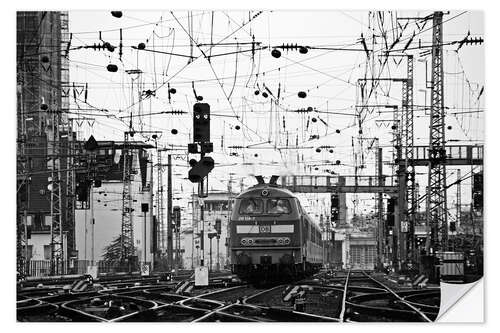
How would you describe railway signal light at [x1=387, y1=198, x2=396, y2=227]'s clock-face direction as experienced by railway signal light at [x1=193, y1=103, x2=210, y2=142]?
railway signal light at [x1=387, y1=198, x2=396, y2=227] is roughly at 8 o'clock from railway signal light at [x1=193, y1=103, x2=210, y2=142].

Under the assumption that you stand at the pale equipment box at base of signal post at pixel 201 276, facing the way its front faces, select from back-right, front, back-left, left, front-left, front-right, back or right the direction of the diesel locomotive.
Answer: back-left

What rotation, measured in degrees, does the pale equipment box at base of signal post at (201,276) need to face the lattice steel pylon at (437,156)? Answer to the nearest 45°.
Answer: approximately 90° to its left

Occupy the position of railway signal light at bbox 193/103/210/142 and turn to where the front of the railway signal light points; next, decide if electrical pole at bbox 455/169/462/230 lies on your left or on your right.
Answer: on your left

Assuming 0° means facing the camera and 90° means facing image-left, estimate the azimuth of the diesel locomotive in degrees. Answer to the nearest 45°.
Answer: approximately 0°

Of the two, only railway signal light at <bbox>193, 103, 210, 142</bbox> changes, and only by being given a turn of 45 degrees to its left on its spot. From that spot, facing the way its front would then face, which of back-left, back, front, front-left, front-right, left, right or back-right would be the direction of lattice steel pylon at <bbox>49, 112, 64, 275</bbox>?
back

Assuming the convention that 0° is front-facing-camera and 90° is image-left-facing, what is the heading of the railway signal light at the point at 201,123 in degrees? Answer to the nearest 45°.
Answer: approximately 0°
